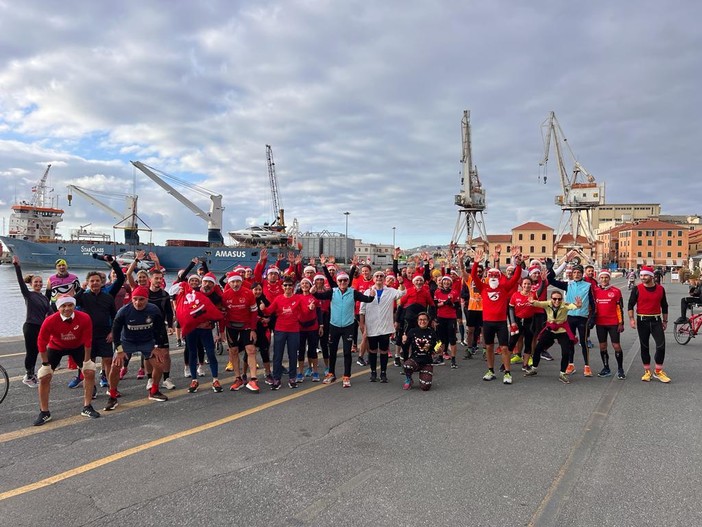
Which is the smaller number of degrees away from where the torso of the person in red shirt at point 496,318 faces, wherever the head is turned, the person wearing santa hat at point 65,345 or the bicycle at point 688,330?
the person wearing santa hat

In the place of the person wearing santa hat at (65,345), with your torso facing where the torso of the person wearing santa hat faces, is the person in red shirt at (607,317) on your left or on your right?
on your left

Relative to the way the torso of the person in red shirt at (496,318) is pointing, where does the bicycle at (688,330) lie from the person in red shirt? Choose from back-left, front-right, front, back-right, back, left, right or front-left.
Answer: back-left

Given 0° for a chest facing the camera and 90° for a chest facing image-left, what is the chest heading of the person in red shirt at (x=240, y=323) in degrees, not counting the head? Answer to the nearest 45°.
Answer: approximately 0°

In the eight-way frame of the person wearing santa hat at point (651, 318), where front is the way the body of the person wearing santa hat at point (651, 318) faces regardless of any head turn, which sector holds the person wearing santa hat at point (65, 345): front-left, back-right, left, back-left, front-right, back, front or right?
front-right

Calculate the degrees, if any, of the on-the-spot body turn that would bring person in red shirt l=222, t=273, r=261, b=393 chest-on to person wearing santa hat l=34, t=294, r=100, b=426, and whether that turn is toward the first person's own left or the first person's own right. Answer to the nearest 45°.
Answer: approximately 45° to the first person's own right

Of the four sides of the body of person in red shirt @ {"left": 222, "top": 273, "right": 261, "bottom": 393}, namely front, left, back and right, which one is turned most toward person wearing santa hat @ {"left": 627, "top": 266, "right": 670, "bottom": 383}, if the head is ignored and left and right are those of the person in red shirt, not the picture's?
left
